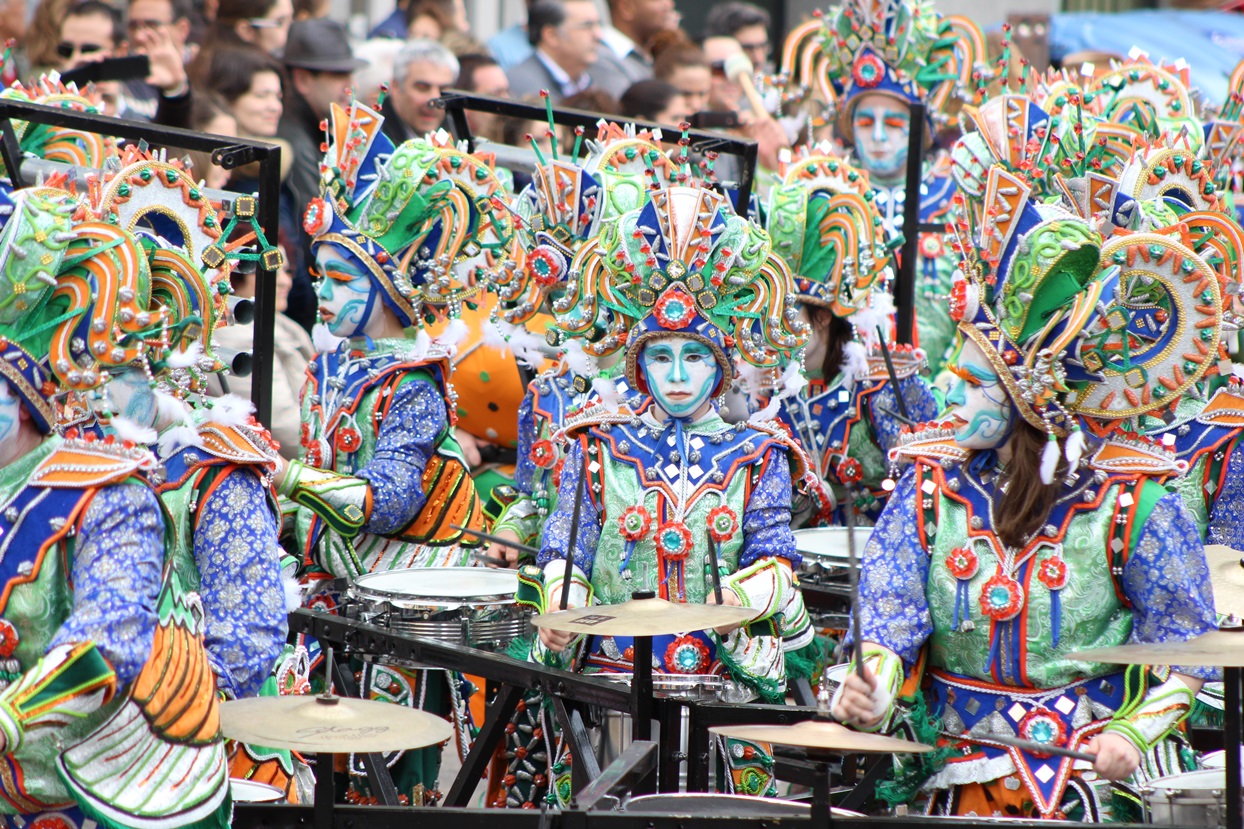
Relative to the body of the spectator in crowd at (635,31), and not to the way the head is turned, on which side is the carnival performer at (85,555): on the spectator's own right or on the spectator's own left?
on the spectator's own right

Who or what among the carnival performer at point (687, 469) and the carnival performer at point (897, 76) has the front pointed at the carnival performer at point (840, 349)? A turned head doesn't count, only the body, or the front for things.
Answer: the carnival performer at point (897, 76)

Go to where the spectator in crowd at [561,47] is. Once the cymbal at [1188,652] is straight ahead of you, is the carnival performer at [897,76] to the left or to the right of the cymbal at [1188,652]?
left

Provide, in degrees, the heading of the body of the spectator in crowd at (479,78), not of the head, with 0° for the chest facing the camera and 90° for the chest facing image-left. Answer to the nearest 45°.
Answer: approximately 315°

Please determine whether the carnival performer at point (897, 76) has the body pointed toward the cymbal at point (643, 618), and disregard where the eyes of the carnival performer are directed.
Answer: yes

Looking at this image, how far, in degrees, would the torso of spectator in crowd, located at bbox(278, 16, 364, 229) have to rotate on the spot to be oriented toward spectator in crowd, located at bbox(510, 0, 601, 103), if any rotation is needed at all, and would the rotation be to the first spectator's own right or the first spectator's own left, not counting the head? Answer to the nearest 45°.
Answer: approximately 45° to the first spectator's own left

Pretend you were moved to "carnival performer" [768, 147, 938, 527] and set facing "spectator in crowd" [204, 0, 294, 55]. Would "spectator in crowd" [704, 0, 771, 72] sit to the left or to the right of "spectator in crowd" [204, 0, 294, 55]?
right

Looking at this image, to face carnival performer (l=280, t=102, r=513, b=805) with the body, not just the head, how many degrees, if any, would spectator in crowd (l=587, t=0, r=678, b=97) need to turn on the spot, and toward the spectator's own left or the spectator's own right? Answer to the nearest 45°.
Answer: approximately 90° to the spectator's own right

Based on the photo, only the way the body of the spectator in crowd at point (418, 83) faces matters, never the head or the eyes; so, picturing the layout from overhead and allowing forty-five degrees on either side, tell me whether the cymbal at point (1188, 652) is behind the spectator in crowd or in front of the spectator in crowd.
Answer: in front
